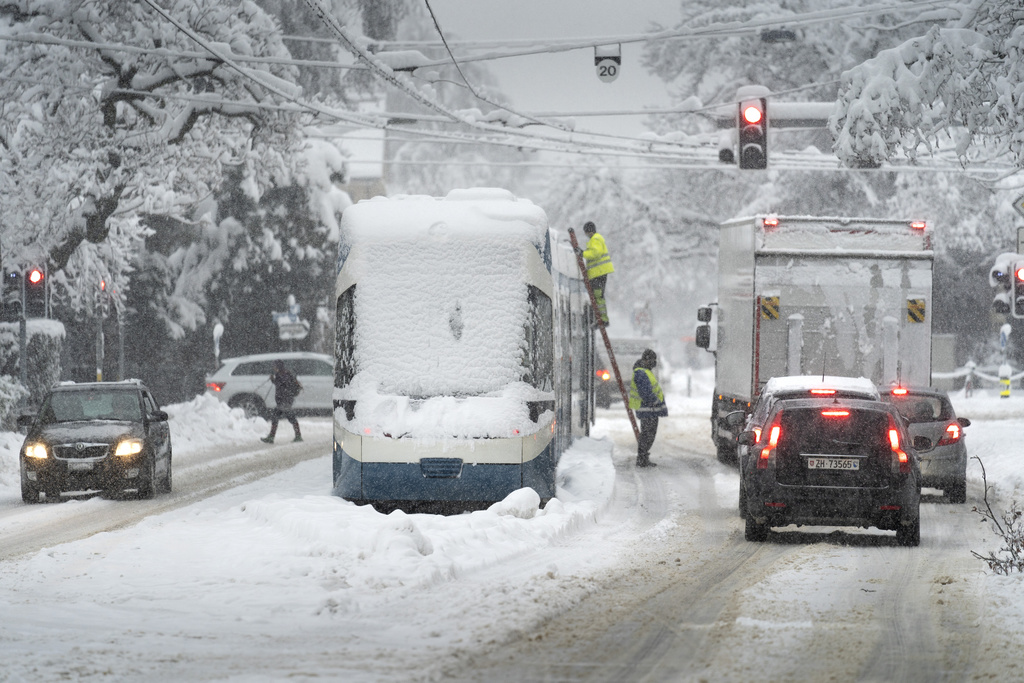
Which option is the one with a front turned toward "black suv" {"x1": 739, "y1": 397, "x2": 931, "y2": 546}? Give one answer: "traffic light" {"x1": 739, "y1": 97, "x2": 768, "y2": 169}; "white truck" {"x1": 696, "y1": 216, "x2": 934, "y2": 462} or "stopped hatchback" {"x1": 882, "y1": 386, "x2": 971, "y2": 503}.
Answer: the traffic light

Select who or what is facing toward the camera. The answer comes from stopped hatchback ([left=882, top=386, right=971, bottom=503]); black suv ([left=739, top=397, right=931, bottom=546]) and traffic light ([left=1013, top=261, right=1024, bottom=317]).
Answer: the traffic light

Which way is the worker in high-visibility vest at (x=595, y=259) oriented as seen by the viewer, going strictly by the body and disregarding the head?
to the viewer's left

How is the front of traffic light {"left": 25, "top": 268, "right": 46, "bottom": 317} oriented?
toward the camera

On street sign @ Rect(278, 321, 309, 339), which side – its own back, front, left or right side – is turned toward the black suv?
front

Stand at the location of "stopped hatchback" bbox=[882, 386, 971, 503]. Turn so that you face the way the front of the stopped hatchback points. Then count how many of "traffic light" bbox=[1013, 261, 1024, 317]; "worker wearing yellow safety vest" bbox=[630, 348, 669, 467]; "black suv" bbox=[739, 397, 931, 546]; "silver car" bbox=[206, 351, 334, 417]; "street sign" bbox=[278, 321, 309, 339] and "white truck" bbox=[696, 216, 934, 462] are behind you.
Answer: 1

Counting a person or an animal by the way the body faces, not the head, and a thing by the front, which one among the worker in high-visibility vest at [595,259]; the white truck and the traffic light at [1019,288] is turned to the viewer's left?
the worker in high-visibility vest

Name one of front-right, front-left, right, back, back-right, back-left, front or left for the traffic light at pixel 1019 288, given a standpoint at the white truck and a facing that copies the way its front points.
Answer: front-right

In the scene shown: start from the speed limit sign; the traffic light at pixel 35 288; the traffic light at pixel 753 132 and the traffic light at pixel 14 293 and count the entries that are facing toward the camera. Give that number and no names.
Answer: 4

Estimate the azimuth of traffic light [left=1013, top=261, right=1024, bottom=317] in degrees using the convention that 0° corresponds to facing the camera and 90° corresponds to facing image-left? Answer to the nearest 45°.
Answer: approximately 0°

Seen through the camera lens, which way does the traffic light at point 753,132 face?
facing the viewer

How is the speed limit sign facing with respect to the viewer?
toward the camera

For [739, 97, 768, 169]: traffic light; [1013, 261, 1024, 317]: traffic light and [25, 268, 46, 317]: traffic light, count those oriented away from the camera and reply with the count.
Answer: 0

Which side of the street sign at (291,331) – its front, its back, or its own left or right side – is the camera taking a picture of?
front

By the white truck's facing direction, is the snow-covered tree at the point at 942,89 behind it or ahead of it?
behind

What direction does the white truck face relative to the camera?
away from the camera
